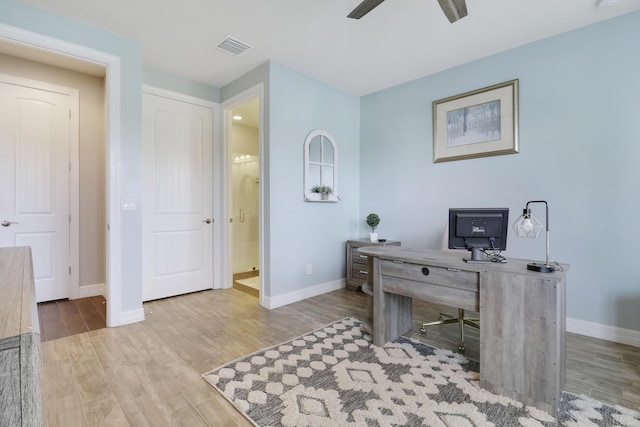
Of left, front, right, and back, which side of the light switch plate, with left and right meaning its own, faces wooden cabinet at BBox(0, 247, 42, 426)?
front

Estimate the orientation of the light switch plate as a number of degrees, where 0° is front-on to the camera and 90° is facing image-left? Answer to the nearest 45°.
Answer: approximately 0°

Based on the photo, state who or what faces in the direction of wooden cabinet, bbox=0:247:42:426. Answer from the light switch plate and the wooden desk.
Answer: the light switch plate

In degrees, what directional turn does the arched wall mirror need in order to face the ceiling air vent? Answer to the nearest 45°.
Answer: approximately 90° to its right

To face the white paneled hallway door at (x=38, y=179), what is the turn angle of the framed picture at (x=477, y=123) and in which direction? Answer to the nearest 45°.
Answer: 0° — it already faces it

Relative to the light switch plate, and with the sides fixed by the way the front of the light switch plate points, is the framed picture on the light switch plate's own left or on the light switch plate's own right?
on the light switch plate's own left
